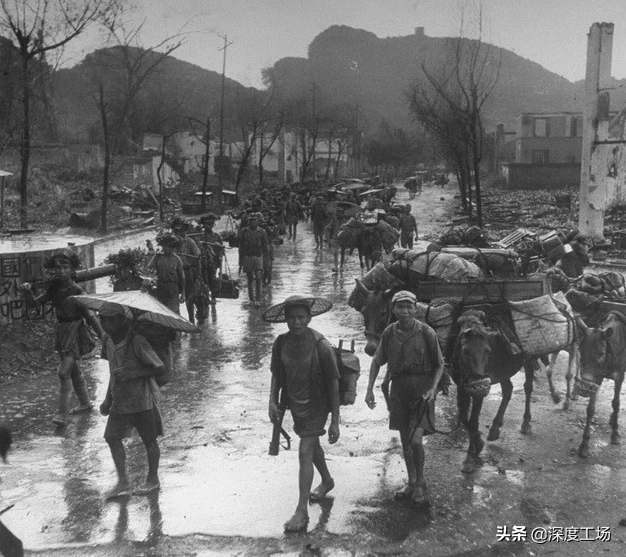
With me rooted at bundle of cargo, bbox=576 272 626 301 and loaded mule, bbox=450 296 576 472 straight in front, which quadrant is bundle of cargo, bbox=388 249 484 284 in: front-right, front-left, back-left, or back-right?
front-right

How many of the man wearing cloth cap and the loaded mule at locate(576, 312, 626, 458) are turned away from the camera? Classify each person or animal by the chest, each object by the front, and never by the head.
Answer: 0

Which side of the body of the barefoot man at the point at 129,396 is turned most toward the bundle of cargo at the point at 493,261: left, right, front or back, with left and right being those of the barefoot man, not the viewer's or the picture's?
back

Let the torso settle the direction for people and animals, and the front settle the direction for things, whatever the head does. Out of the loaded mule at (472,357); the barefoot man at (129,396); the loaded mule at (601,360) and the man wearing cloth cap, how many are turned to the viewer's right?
0

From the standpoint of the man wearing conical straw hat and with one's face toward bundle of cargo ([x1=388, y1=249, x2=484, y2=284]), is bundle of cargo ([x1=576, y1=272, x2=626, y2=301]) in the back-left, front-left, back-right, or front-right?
front-right

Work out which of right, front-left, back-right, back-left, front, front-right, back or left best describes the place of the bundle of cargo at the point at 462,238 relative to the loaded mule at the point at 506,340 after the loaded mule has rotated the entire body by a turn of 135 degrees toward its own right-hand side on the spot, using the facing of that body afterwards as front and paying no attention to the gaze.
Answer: front

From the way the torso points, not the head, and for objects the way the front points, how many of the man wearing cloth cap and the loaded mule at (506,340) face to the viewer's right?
0

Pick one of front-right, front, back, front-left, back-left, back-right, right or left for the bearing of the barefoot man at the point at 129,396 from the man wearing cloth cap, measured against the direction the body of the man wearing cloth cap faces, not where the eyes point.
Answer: right

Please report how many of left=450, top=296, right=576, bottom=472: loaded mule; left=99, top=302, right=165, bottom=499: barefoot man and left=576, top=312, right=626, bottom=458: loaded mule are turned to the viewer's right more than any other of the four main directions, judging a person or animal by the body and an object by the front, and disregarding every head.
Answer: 0

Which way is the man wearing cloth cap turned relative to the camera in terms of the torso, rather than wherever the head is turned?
toward the camera

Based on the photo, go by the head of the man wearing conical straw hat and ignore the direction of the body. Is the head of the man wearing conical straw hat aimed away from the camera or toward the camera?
toward the camera

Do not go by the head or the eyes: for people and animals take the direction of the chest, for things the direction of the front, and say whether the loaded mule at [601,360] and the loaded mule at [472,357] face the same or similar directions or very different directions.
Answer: same or similar directions

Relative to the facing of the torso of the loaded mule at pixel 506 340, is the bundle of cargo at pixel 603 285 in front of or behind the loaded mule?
behind

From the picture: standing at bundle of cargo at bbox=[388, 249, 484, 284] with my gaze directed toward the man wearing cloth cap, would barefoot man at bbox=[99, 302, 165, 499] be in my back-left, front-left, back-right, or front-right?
front-right
